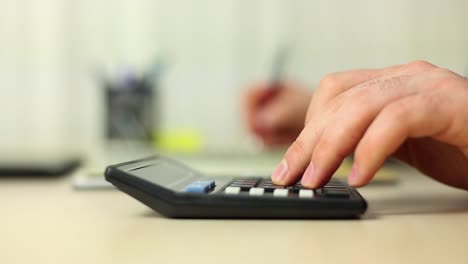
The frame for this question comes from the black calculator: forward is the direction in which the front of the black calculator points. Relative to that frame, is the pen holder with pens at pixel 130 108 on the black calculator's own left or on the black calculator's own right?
on the black calculator's own left

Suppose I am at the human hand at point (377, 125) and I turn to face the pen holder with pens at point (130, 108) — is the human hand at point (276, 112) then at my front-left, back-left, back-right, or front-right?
front-right

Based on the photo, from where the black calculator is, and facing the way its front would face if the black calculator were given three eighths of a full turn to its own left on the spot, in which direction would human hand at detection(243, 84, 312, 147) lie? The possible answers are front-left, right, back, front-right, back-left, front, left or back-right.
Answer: front-right

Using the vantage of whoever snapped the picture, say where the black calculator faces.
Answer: facing to the right of the viewer
